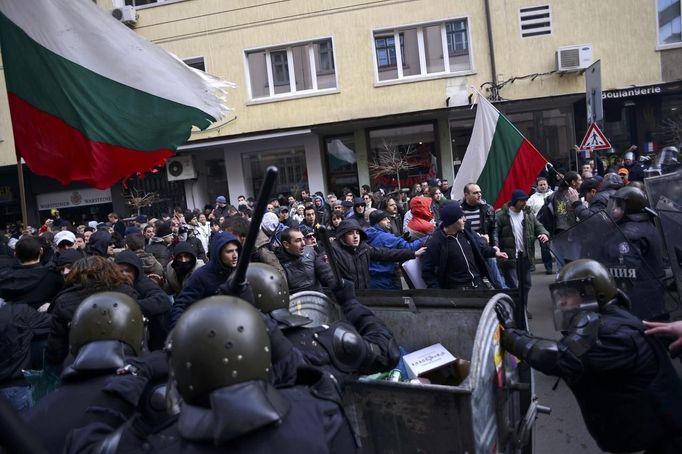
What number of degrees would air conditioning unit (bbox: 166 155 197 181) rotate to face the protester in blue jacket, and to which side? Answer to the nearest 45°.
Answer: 0° — it already faces them

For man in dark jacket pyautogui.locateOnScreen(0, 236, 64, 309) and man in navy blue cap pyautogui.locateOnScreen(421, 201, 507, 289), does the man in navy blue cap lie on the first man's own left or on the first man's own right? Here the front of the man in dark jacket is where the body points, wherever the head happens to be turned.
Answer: on the first man's own right

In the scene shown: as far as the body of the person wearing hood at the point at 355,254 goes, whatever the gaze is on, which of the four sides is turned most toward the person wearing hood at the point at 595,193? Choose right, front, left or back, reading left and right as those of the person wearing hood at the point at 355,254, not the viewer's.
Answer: left

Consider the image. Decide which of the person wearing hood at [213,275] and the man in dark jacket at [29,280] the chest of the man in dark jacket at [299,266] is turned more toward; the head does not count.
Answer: the person wearing hood

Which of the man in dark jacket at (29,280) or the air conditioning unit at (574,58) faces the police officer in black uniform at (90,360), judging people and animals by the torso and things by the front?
the air conditioning unit

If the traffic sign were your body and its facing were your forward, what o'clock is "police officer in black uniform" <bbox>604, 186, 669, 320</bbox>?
The police officer in black uniform is roughly at 12 o'clock from the traffic sign.

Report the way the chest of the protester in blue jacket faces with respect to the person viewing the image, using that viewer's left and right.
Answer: facing to the right of the viewer

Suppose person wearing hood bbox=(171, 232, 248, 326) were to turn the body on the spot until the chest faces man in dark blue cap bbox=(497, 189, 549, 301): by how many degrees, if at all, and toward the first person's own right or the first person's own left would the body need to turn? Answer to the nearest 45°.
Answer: approximately 90° to the first person's own left
